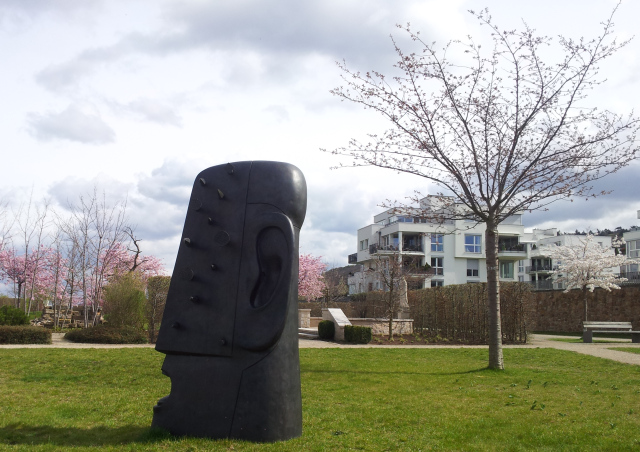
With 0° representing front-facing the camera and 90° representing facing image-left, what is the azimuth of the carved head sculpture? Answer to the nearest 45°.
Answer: approximately 90°

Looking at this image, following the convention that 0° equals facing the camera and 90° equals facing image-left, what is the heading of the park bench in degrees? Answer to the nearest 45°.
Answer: approximately 0°

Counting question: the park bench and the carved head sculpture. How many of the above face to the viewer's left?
1

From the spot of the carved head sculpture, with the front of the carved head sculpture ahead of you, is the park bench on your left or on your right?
on your right

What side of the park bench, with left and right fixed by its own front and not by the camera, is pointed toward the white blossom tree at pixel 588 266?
back

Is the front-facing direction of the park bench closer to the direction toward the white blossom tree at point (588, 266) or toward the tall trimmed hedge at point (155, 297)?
the tall trimmed hedge

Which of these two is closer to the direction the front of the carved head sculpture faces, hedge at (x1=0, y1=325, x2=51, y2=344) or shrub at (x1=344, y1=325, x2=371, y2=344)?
the hedge

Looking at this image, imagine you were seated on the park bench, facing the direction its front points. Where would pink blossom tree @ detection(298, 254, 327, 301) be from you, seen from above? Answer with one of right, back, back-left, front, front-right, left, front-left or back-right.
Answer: back-right

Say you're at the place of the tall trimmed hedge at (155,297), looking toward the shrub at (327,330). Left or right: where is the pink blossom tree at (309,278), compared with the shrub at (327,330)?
left

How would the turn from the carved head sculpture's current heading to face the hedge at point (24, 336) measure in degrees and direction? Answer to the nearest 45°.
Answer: approximately 45° to its right

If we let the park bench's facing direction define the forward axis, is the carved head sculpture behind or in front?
in front

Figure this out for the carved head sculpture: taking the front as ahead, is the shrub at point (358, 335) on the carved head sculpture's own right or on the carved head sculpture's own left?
on the carved head sculpture's own right

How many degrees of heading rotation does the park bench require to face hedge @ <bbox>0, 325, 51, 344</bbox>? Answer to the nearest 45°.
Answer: approximately 45° to its right

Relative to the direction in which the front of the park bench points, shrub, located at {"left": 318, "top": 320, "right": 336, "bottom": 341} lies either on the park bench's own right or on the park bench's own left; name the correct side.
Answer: on the park bench's own right
